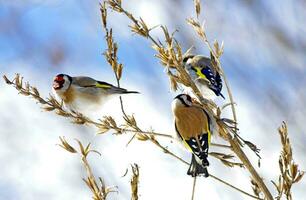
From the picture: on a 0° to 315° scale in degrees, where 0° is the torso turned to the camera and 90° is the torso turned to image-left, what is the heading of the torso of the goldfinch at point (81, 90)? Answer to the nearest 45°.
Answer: approximately 90°

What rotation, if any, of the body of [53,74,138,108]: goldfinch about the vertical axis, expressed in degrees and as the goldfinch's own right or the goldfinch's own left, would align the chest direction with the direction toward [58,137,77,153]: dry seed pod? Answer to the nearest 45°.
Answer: approximately 90° to the goldfinch's own left

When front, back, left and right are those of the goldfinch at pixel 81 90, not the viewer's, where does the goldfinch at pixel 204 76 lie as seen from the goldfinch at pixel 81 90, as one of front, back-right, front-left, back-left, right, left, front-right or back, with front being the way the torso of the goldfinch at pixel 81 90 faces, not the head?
back

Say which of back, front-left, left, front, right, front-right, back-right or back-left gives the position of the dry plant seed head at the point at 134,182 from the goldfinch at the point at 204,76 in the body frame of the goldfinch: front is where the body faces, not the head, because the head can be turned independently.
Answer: left

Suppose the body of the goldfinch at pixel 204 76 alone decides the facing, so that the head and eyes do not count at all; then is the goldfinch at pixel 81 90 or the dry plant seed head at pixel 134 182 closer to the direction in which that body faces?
the goldfinch

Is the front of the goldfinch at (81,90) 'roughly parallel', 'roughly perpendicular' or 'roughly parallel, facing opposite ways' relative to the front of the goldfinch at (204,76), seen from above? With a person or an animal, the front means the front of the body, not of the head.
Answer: roughly parallel

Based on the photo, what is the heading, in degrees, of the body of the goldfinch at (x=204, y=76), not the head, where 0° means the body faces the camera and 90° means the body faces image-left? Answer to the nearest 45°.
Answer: approximately 90°
